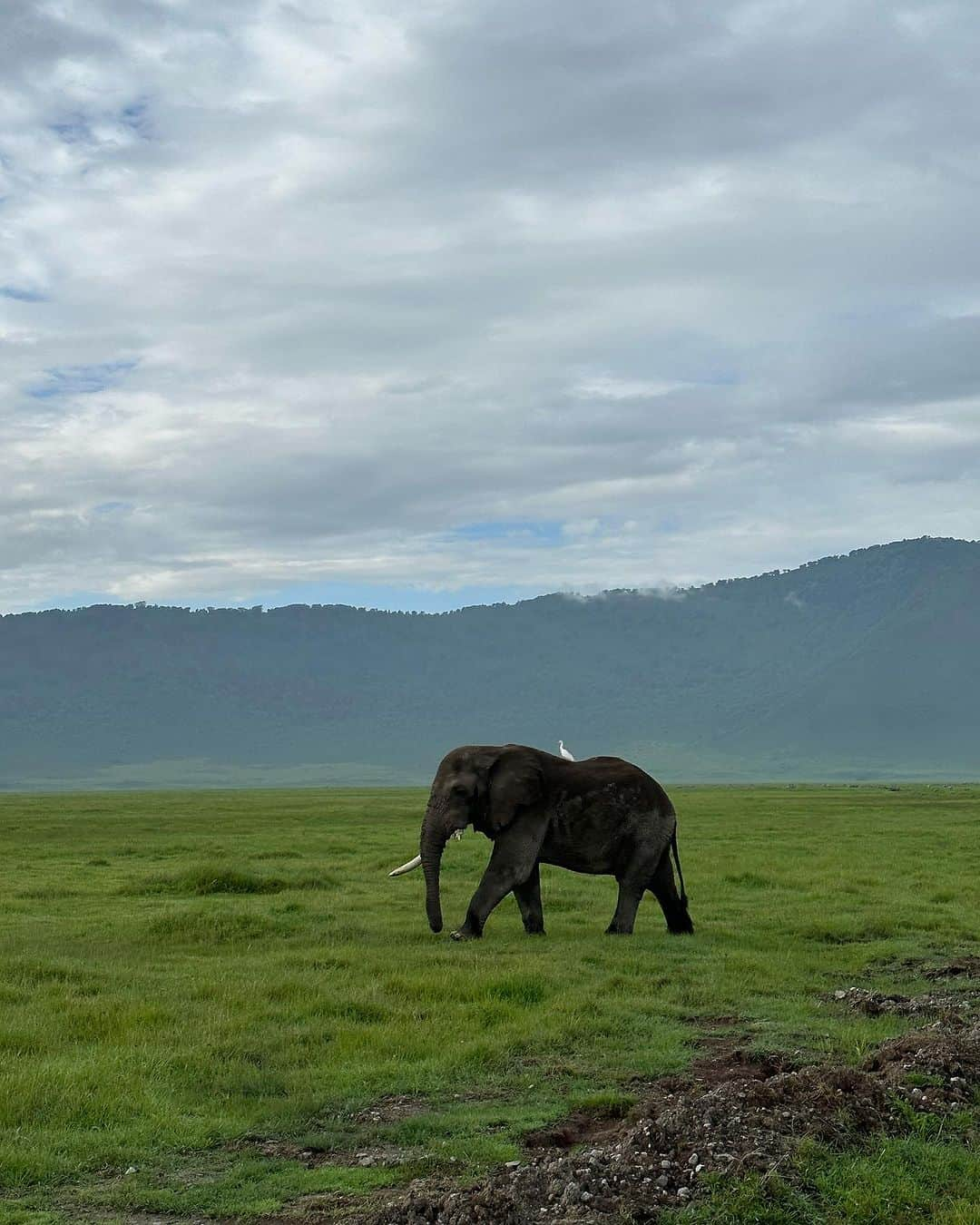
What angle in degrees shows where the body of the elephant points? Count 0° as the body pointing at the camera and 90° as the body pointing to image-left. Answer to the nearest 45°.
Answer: approximately 90°
